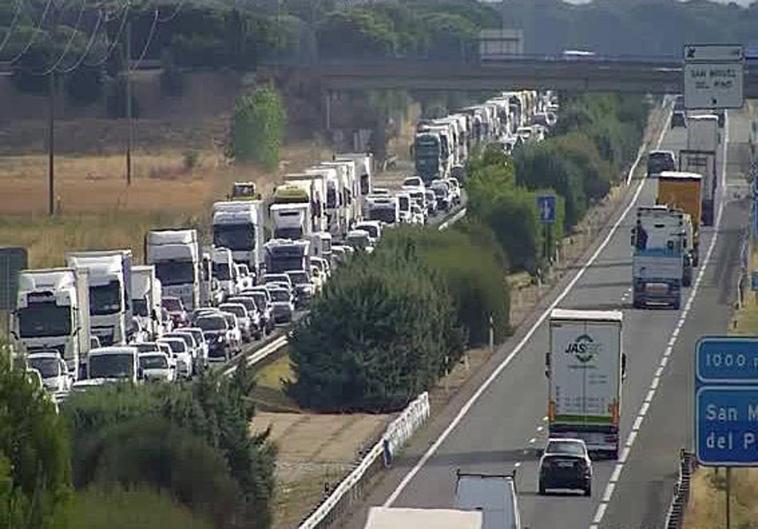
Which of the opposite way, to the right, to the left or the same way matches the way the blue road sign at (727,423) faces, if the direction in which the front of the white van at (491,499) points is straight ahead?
the opposite way

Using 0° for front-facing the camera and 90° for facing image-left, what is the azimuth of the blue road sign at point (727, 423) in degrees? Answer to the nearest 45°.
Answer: approximately 0°

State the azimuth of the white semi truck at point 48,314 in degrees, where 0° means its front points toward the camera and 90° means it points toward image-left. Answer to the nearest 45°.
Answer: approximately 0°

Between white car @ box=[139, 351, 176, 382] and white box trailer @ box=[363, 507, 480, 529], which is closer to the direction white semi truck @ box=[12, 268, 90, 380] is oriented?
the white box trailer

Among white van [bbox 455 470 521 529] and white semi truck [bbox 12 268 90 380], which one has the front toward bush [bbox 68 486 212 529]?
the white semi truck

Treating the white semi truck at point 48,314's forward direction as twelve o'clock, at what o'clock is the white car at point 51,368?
The white car is roughly at 12 o'clock from the white semi truck.

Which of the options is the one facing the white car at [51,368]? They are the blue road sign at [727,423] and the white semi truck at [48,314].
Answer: the white semi truck

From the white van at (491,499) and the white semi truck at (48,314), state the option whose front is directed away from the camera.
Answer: the white van

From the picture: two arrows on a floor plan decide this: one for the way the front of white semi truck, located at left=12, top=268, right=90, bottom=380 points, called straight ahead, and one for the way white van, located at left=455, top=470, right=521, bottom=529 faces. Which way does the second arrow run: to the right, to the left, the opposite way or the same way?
the opposite way

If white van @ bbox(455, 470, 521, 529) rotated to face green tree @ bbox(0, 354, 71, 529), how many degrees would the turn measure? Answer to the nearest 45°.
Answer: approximately 135° to its left

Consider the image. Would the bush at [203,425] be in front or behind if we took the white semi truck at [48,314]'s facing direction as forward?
in front

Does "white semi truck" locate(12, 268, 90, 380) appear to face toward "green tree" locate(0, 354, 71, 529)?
yes

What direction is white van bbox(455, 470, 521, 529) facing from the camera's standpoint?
away from the camera
